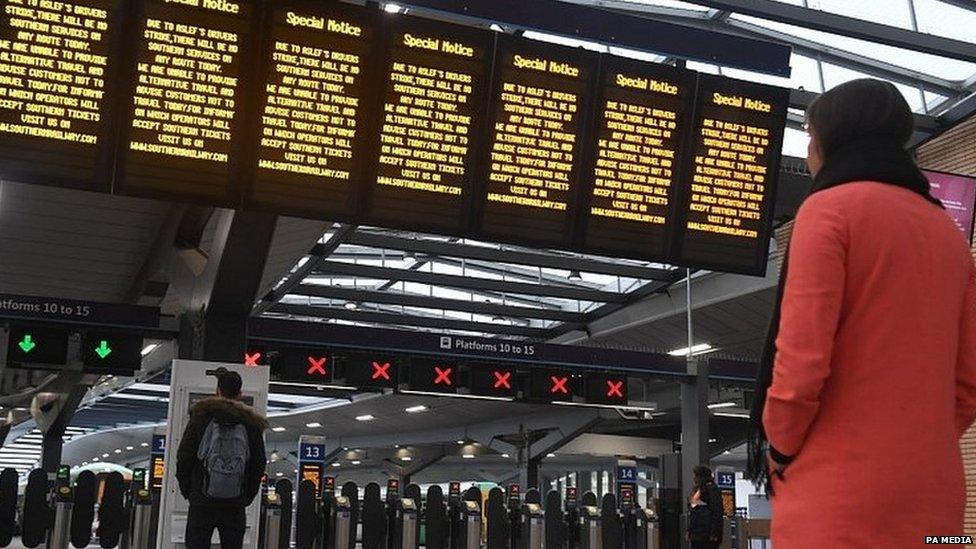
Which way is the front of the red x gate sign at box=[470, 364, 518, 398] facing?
toward the camera

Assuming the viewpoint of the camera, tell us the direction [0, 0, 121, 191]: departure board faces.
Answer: facing the viewer

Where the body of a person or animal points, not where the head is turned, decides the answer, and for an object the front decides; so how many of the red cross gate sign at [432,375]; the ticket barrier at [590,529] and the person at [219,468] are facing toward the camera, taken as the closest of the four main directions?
2

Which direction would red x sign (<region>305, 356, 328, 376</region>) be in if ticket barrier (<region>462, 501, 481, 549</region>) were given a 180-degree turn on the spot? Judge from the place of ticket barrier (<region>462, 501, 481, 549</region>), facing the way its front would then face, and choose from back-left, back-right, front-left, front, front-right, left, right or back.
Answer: back-left

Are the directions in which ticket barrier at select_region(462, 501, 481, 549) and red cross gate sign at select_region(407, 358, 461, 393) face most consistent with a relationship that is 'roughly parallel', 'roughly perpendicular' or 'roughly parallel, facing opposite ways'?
roughly parallel

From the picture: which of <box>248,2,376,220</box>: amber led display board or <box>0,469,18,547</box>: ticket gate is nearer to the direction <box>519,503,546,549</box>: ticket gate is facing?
the amber led display board

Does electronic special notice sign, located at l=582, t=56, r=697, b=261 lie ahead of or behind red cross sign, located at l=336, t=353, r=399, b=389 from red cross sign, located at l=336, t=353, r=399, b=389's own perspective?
ahead

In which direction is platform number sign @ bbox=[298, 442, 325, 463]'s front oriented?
toward the camera

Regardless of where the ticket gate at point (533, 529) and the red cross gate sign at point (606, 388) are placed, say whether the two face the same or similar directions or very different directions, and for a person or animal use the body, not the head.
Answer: same or similar directions

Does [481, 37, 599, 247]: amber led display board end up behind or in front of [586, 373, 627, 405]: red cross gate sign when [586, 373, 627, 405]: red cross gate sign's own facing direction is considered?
in front

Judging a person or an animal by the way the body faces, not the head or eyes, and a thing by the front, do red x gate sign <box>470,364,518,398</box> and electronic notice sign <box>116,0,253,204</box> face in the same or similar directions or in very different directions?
same or similar directions

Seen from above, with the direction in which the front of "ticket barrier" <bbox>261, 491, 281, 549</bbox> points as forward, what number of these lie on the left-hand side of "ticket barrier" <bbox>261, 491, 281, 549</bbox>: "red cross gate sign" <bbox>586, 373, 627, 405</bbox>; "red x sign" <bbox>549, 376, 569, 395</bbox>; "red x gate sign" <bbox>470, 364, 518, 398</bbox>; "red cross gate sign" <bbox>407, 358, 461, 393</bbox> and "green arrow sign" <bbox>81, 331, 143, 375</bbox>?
4

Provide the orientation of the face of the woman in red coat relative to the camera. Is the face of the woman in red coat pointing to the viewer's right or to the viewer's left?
to the viewer's left

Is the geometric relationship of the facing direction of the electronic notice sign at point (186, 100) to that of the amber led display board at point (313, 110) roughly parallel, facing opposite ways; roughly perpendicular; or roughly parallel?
roughly parallel

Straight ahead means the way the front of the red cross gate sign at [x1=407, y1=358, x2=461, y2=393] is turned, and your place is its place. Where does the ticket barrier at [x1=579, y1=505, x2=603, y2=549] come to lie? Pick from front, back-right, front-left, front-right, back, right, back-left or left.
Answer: back-left
